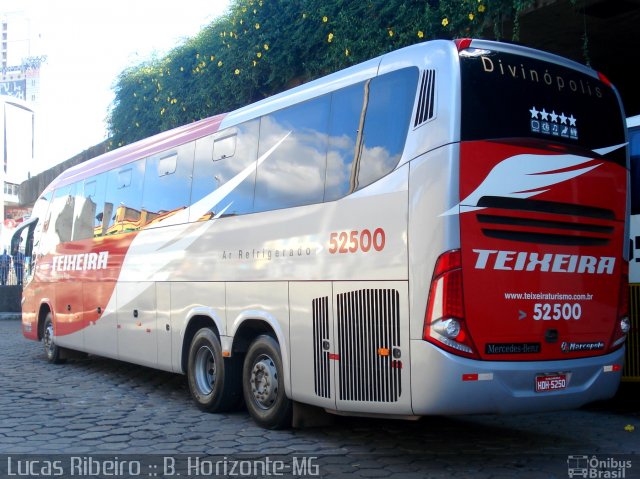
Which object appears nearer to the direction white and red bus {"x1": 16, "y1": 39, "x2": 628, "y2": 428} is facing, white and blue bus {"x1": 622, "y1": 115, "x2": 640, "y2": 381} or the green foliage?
the green foliage

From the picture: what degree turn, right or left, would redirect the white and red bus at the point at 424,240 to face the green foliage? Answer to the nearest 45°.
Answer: approximately 45° to its right

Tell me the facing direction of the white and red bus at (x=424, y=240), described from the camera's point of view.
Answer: facing away from the viewer and to the left of the viewer

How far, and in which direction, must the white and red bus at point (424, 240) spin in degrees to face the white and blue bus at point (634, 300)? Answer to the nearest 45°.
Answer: approximately 90° to its right
